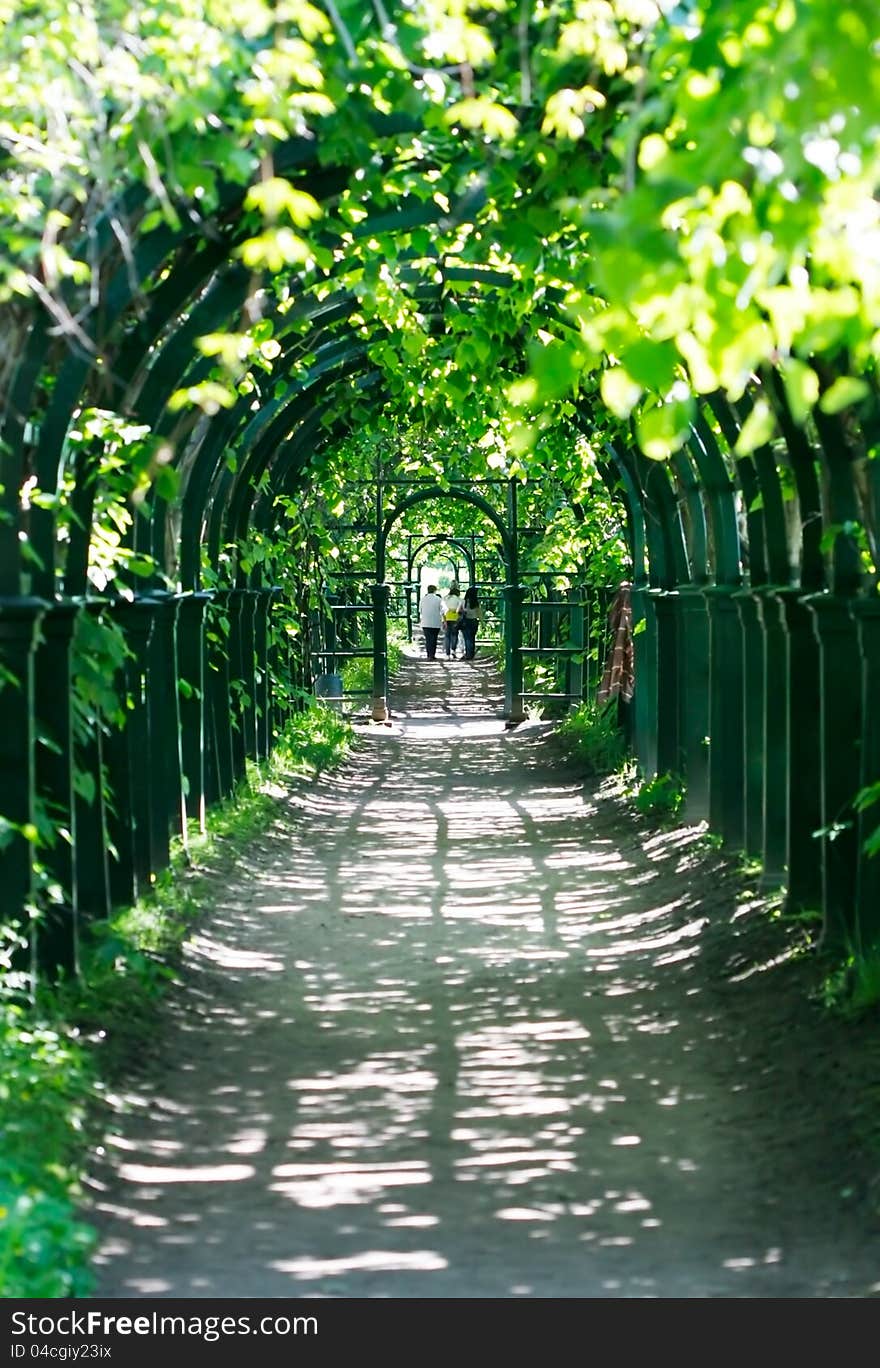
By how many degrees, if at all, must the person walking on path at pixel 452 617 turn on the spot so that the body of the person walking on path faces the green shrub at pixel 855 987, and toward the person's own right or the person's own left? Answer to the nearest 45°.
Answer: approximately 180°

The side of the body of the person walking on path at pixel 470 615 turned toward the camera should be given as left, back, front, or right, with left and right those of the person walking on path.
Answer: back

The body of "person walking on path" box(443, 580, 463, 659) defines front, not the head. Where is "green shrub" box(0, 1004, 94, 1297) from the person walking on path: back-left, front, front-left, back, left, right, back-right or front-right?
back

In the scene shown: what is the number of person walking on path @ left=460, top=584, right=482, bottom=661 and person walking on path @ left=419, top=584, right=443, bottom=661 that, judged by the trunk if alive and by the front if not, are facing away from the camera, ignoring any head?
2

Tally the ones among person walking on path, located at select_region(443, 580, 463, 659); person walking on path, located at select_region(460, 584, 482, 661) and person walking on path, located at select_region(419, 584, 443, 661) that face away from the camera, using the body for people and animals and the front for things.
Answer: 3

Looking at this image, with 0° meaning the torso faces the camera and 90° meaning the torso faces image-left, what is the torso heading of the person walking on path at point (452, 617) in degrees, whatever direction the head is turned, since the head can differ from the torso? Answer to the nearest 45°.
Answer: approximately 180°

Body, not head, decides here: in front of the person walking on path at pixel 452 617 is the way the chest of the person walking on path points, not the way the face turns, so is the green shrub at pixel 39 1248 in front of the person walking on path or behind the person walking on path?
behind

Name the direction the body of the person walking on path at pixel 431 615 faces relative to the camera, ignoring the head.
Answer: away from the camera

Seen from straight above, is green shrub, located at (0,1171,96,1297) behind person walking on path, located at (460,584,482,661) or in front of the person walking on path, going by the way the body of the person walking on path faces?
behind

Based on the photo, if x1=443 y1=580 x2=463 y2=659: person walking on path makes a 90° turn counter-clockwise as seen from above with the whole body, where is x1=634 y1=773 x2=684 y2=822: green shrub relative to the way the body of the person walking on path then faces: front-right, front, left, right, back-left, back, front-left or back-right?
left

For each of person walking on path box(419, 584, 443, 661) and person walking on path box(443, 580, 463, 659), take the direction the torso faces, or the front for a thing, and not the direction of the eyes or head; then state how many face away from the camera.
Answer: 2
